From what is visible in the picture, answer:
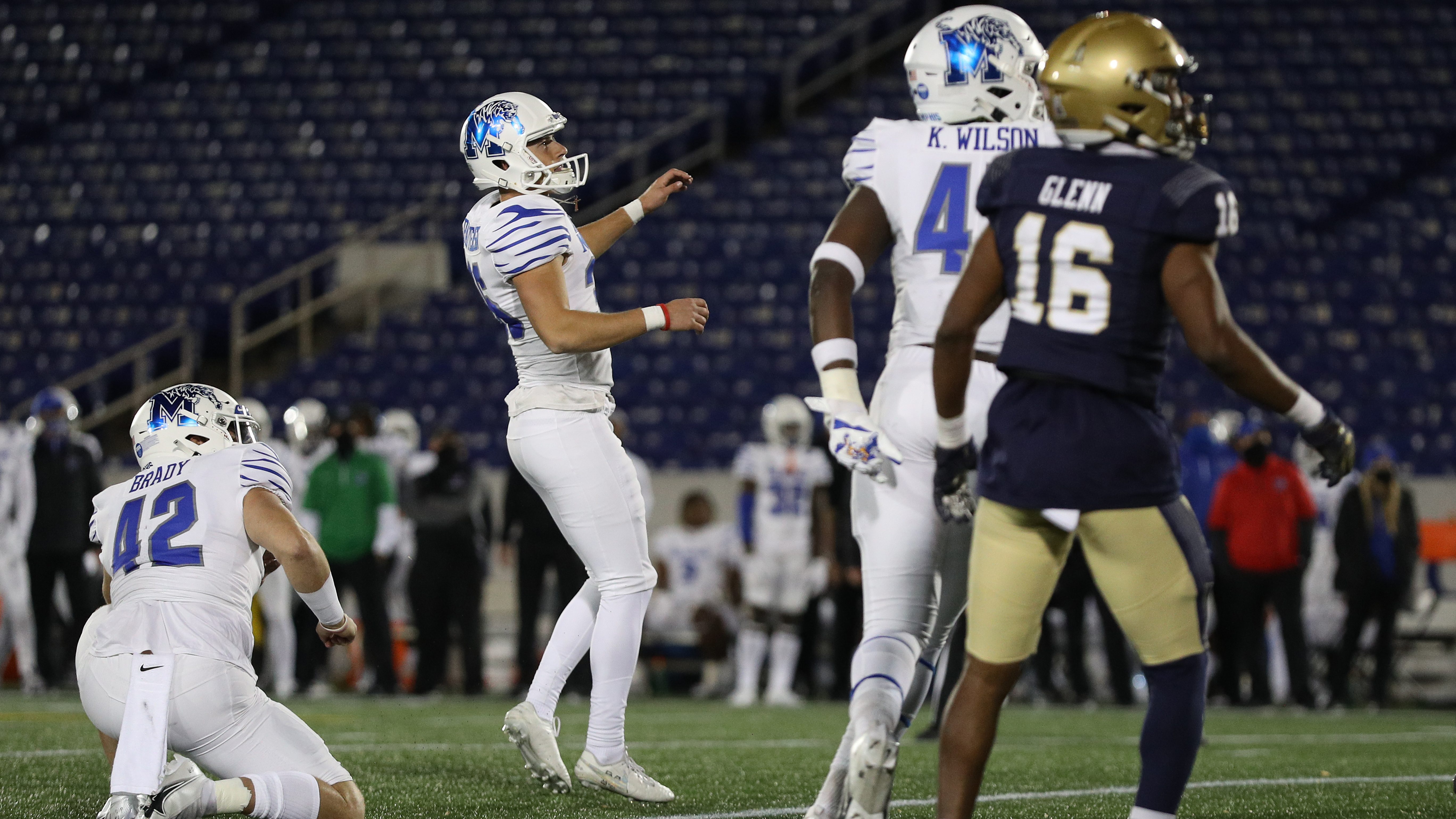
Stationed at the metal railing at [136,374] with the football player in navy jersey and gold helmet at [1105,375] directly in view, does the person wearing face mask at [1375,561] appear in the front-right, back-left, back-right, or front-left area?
front-left

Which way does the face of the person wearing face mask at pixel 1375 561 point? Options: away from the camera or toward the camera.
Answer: toward the camera

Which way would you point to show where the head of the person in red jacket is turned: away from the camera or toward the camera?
toward the camera

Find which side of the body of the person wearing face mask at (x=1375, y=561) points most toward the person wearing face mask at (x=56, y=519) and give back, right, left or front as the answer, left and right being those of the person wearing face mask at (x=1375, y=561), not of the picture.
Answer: right

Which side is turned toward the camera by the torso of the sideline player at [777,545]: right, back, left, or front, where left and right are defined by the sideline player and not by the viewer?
front

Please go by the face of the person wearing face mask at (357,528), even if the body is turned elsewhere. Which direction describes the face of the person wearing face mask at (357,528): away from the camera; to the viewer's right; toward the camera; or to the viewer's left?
toward the camera

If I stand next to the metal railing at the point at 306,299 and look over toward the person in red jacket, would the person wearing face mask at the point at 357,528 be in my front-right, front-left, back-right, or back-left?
front-right

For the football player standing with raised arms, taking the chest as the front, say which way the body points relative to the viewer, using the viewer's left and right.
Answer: facing to the right of the viewer

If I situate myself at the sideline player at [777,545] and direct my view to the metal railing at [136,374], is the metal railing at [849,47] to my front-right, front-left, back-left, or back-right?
front-right

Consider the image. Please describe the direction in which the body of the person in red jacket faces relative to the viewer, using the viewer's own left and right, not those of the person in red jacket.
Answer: facing the viewer

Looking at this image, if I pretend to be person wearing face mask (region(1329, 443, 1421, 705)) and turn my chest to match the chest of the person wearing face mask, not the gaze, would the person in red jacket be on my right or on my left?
on my right

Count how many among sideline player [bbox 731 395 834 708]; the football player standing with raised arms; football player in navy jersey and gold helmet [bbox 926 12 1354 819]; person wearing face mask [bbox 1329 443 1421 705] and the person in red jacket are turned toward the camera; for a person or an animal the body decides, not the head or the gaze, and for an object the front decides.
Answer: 3

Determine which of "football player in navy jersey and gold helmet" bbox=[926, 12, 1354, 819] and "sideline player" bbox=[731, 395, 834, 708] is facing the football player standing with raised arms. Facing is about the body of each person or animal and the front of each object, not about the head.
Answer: "sideline player" bbox=[731, 395, 834, 708]

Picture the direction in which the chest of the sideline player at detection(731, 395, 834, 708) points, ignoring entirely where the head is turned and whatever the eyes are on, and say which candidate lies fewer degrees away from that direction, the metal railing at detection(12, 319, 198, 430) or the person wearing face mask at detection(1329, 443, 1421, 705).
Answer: the person wearing face mask

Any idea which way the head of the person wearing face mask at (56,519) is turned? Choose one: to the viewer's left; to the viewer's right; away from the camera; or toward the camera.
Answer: toward the camera

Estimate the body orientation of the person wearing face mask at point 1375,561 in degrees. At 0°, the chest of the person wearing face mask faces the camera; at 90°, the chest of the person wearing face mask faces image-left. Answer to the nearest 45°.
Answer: approximately 0°

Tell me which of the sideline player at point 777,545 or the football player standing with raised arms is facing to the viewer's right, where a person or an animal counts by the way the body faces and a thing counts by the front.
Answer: the football player standing with raised arms
